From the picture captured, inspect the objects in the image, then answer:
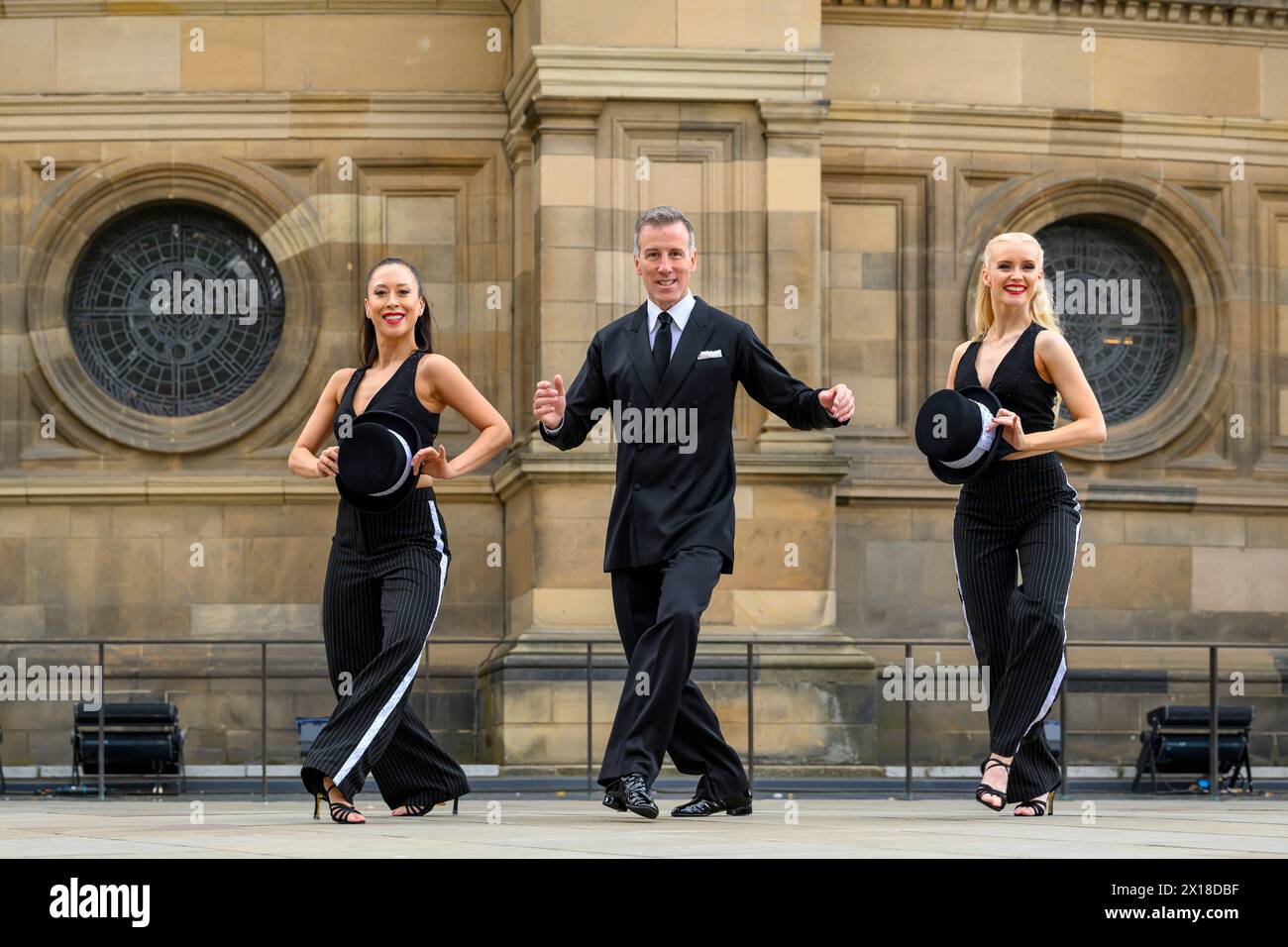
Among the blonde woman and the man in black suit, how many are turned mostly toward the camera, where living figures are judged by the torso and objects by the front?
2

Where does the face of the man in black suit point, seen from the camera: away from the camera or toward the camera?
toward the camera

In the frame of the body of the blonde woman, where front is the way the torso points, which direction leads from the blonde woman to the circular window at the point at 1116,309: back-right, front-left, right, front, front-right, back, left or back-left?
back

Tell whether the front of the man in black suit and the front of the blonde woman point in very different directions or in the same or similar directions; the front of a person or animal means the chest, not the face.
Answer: same or similar directions

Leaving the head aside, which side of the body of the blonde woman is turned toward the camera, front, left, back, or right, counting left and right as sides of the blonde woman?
front

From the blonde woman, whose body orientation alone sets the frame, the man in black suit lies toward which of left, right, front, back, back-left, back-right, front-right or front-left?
right

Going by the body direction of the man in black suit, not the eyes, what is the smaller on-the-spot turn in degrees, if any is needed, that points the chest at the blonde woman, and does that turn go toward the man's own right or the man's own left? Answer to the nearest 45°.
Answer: approximately 90° to the man's own left

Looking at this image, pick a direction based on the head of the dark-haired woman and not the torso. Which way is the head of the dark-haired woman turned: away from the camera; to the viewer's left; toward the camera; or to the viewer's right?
toward the camera

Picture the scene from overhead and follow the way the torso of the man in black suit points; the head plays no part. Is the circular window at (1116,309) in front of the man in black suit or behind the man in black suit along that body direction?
behind

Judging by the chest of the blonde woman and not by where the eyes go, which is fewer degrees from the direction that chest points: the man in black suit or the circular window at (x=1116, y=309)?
the man in black suit

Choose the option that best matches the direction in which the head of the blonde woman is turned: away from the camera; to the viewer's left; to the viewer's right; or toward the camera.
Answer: toward the camera

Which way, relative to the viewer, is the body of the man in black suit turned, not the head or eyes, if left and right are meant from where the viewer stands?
facing the viewer

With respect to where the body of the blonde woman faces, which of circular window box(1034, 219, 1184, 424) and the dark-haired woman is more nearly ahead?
the dark-haired woman

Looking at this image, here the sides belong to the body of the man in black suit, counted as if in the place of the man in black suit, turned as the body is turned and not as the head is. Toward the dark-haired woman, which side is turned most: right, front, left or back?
right
